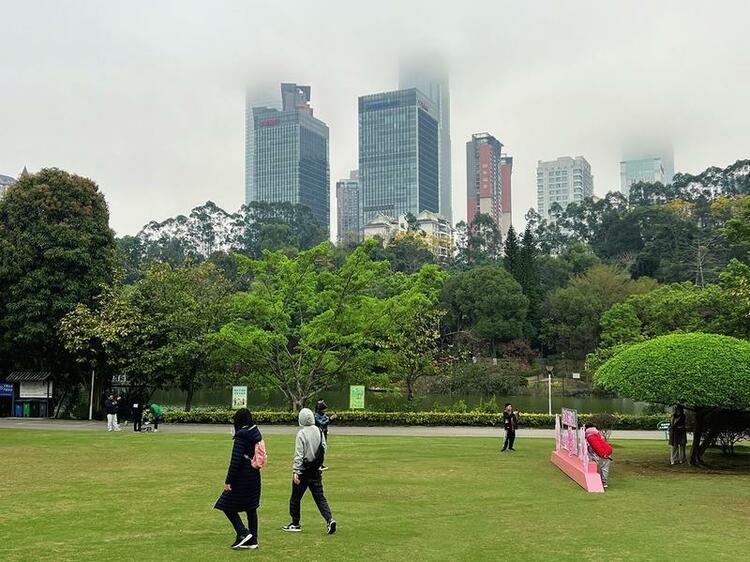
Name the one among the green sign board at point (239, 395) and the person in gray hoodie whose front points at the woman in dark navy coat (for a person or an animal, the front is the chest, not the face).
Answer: the green sign board

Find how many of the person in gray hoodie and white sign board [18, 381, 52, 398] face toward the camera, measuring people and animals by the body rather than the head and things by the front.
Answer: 1

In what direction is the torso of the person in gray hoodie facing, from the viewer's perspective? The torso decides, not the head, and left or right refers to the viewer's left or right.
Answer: facing away from the viewer and to the left of the viewer

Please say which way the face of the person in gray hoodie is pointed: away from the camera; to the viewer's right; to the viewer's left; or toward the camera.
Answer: away from the camera

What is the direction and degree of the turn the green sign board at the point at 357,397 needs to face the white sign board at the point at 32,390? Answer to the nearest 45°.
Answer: approximately 90° to its right

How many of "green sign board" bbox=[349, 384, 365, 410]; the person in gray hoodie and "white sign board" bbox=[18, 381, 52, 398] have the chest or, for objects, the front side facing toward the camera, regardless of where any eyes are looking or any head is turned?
2

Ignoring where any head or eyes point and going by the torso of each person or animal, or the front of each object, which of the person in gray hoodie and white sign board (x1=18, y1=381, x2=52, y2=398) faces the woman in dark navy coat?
the white sign board

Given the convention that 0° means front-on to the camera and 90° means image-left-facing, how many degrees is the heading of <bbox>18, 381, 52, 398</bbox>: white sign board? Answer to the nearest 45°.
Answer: approximately 0°

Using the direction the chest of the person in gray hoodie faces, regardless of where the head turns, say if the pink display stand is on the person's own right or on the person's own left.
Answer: on the person's own right

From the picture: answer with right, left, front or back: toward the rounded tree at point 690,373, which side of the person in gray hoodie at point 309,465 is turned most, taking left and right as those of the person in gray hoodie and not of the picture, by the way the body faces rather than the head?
right
